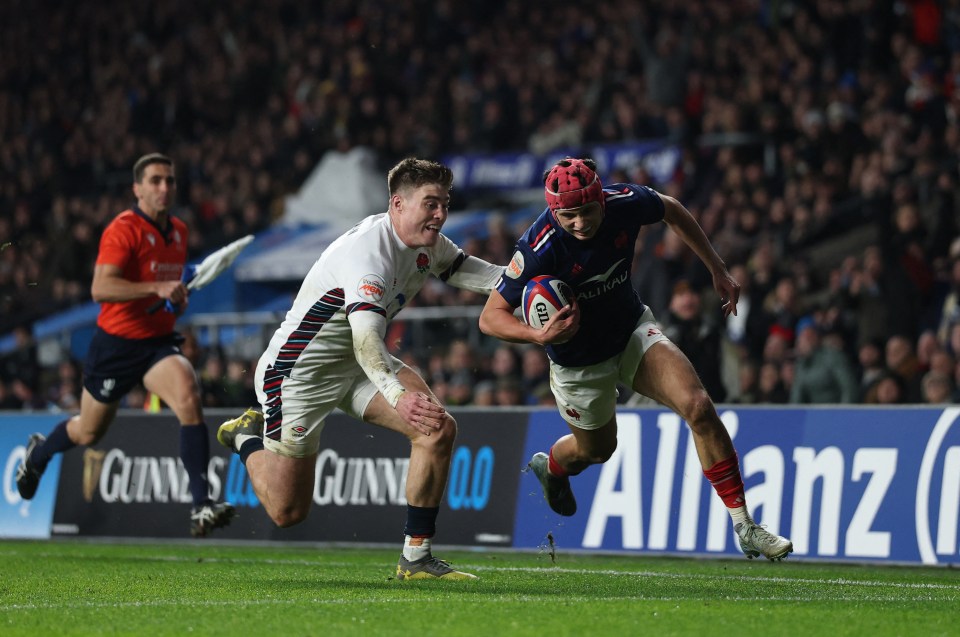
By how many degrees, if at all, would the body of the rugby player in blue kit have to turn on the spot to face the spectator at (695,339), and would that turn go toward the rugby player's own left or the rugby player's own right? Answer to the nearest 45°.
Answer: approximately 135° to the rugby player's own left

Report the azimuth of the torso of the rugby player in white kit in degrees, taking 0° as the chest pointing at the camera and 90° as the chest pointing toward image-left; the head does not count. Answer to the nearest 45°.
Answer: approximately 315°

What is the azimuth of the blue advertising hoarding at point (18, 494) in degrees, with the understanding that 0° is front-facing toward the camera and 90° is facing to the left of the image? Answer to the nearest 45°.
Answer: approximately 0°

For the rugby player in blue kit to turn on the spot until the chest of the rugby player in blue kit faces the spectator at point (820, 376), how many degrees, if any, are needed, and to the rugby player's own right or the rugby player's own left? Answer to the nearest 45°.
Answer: approximately 135° to the rugby player's own left

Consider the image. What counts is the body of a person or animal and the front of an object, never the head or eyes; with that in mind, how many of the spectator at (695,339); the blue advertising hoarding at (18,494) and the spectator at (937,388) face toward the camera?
3

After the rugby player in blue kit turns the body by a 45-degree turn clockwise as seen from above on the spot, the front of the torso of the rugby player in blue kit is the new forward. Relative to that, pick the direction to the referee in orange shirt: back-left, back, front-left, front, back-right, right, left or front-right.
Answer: back-right

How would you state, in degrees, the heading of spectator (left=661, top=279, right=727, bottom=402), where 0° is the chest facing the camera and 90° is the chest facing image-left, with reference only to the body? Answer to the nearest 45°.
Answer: approximately 0°

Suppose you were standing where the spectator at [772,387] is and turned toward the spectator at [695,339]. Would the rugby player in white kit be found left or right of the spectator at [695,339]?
left

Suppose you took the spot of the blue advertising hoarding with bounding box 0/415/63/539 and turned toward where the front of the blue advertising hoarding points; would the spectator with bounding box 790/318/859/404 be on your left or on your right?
on your left

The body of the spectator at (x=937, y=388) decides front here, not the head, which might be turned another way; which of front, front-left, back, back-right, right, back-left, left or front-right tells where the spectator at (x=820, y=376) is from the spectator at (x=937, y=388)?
back-right

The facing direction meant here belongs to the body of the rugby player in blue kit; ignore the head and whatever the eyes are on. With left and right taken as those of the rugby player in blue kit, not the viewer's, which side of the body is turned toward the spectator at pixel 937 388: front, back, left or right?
left
